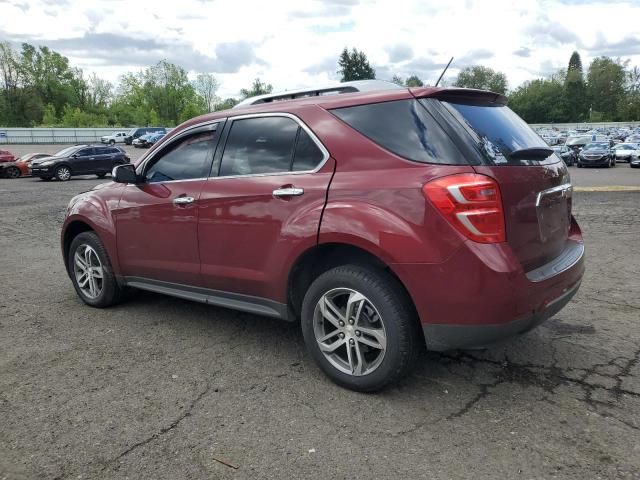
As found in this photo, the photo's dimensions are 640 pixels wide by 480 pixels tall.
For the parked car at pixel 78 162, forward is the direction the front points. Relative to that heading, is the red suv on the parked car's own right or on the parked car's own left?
on the parked car's own left

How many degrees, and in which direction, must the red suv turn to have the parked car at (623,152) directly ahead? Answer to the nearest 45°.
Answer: approximately 90° to its right

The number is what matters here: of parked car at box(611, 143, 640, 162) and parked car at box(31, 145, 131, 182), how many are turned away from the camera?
0

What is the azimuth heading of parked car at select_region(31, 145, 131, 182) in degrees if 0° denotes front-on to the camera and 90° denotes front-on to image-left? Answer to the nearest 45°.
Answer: approximately 45°

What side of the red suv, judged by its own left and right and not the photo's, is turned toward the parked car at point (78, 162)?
front

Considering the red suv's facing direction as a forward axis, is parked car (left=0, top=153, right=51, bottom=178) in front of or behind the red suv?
in front

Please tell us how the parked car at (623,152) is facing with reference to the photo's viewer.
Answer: facing the viewer and to the left of the viewer

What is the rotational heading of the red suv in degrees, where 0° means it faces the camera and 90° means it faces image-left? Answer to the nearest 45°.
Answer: approximately 135°
